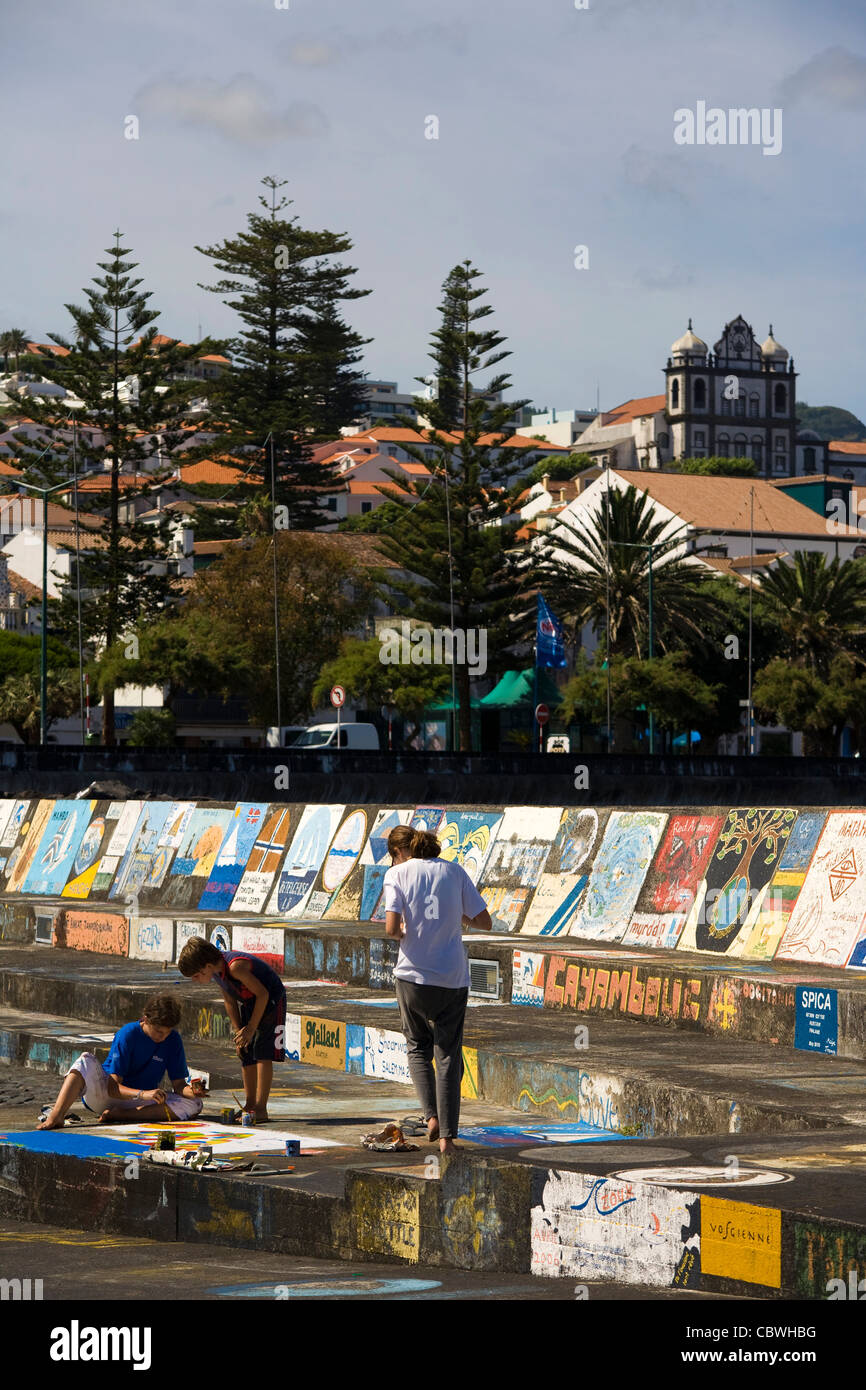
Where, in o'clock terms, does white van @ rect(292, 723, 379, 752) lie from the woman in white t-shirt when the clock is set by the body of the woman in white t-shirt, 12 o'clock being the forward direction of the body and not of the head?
The white van is roughly at 12 o'clock from the woman in white t-shirt.

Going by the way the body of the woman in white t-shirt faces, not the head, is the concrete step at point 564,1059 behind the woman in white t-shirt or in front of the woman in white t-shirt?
in front

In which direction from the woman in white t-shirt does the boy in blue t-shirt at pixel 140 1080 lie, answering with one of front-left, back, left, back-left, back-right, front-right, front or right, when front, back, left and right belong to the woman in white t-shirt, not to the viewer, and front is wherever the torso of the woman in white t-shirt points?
front-left

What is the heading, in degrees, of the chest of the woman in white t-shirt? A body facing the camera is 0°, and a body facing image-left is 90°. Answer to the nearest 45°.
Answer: approximately 180°
